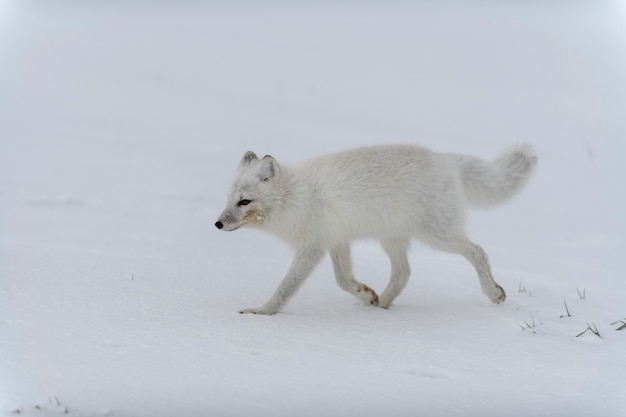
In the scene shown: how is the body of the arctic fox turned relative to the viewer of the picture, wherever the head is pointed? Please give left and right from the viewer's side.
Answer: facing to the left of the viewer
